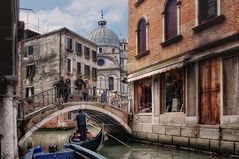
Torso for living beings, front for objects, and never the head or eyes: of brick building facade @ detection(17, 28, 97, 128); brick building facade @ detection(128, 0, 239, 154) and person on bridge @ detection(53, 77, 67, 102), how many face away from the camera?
0

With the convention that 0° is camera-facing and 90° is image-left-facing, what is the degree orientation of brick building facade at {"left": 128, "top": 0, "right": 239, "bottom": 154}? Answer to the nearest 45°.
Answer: approximately 45°

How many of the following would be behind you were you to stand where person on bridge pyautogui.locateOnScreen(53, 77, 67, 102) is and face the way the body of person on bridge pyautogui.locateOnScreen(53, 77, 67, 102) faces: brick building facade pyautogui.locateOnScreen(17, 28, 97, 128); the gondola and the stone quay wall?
1

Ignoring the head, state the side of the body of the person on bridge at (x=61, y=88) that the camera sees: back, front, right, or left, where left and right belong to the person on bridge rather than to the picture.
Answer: front

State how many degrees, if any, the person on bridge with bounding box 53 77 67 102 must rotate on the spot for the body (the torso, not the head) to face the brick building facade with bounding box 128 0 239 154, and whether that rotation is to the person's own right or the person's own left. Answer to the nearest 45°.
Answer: approximately 45° to the person's own left

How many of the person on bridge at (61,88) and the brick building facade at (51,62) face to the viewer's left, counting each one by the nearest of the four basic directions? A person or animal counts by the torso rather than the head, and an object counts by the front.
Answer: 0

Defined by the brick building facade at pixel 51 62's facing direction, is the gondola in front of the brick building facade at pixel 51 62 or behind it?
in front

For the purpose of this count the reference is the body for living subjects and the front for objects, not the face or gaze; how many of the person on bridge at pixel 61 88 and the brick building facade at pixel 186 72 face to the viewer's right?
0
